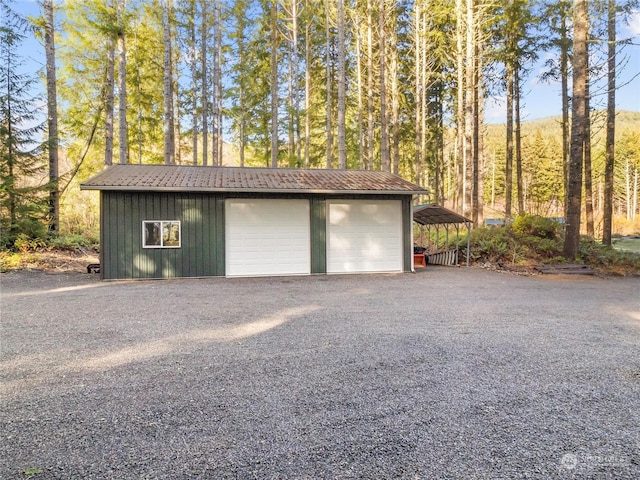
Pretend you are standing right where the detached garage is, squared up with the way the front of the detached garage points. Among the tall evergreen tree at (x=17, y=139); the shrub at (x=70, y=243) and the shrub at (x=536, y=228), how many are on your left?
1

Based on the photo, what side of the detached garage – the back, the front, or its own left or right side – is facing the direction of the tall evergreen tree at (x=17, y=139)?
right

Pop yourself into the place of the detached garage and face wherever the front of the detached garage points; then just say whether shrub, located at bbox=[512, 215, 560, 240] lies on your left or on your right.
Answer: on your left

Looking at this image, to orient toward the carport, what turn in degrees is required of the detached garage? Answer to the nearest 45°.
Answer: approximately 90° to its left

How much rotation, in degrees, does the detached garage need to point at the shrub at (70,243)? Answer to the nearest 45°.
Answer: approximately 135° to its right

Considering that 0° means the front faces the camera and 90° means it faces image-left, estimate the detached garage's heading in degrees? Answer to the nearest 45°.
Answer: approximately 0°
